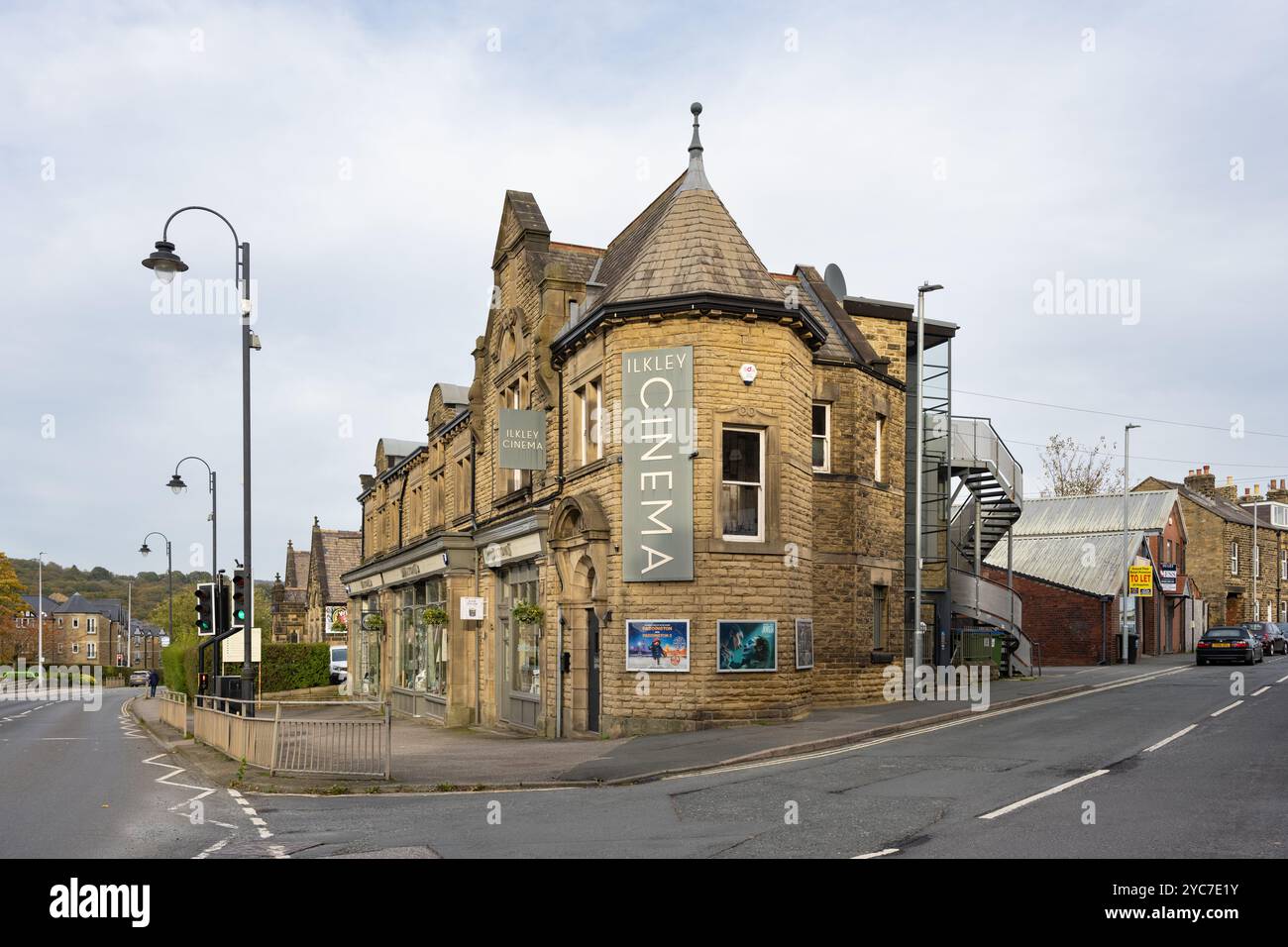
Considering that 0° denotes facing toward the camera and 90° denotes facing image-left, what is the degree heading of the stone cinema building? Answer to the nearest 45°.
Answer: approximately 45°

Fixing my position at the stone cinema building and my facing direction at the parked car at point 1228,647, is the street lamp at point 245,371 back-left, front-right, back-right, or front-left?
back-left

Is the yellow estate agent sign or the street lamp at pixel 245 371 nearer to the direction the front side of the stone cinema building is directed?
the street lamp
